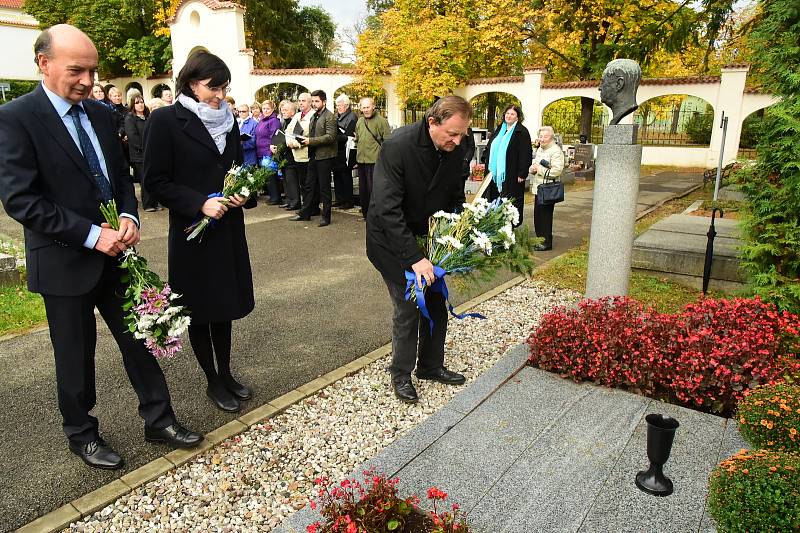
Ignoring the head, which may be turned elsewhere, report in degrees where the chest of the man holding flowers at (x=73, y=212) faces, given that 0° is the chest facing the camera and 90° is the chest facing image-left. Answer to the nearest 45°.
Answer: approximately 315°

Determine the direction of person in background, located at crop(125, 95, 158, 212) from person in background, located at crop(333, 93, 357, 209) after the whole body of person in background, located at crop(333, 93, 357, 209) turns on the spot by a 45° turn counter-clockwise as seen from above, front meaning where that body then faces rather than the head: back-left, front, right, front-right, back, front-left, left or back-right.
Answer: right

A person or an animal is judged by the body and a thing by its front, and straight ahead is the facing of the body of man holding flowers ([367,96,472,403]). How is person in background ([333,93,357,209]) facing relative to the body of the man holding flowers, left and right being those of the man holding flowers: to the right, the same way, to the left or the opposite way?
to the right

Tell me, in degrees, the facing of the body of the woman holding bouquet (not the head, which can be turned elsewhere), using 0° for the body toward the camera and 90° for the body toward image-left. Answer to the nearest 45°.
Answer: approximately 315°

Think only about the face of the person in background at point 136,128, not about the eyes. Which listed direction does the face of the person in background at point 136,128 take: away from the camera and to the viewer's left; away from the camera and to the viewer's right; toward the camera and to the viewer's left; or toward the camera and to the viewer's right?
toward the camera and to the viewer's right

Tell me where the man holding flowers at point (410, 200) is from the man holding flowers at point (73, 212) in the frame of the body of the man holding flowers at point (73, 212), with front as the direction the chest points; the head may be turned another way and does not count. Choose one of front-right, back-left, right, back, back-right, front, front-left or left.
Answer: front-left

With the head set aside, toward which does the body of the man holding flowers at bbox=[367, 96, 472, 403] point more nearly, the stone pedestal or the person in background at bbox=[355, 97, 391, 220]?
the stone pedestal

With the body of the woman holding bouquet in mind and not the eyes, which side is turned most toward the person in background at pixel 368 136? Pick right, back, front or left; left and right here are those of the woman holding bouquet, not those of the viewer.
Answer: left

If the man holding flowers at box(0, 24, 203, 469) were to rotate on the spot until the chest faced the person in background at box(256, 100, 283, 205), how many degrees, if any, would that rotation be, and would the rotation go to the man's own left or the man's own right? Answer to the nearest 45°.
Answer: approximately 135° to the man's own left

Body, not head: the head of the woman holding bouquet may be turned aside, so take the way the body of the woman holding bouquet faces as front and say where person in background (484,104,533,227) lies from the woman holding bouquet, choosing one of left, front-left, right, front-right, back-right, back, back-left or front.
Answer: left

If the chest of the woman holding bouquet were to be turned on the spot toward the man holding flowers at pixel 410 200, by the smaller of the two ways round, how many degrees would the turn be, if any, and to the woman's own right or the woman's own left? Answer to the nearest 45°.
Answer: approximately 45° to the woman's own left

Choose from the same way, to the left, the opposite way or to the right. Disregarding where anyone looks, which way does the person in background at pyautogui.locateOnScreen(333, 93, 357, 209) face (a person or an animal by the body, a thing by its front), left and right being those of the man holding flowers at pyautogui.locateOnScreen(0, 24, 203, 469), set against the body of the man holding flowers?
to the right

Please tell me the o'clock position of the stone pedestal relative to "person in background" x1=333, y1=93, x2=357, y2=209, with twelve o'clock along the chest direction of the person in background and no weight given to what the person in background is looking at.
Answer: The stone pedestal is roughly at 10 o'clock from the person in background.

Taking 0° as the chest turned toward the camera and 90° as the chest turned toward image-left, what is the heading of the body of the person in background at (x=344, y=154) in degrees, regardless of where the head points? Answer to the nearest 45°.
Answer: approximately 45°

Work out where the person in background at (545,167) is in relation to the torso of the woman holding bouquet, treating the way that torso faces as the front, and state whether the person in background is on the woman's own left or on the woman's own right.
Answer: on the woman's own left

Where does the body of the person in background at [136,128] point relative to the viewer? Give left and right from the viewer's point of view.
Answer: facing the viewer and to the right of the viewer

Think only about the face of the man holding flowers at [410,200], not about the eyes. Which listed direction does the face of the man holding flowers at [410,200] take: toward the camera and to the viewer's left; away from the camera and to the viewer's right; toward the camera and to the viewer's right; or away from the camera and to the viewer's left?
toward the camera and to the viewer's right
